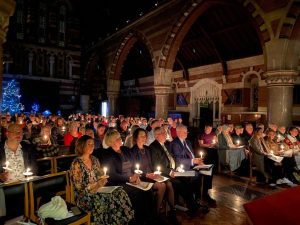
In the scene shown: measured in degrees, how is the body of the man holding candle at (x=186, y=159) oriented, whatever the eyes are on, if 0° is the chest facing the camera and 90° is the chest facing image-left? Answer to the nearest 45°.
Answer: approximately 315°

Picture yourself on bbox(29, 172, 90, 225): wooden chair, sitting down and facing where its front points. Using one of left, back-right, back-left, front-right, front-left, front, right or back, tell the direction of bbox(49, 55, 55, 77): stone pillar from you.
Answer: back-left

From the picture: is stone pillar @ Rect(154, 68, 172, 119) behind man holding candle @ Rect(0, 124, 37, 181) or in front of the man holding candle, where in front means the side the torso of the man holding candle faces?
behind

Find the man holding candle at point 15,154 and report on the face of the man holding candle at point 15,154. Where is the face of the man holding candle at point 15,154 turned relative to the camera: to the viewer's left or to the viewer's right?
to the viewer's right

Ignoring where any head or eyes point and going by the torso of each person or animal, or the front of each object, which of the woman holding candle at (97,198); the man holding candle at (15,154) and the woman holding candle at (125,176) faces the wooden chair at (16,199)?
the man holding candle

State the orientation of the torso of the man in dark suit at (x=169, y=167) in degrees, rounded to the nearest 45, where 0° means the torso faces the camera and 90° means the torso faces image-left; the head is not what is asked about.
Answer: approximately 315°

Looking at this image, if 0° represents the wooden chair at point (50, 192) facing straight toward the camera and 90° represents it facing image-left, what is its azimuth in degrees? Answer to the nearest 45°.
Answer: approximately 315°

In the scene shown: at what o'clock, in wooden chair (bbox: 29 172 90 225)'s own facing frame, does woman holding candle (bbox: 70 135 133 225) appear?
The woman holding candle is roughly at 10 o'clock from the wooden chair.

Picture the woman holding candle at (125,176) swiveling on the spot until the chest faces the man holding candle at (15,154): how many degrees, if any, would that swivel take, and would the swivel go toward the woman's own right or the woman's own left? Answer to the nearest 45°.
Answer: approximately 135° to the woman's own right
